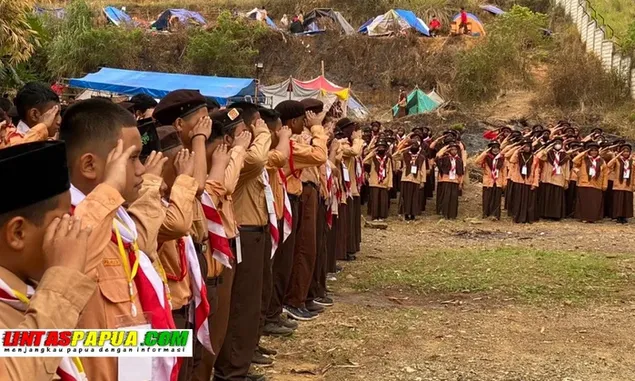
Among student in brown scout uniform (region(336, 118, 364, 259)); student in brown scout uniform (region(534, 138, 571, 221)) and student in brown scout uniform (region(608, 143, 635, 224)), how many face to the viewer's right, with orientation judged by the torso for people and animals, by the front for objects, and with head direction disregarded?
1

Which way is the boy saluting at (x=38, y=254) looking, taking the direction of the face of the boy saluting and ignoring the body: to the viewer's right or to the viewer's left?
to the viewer's right

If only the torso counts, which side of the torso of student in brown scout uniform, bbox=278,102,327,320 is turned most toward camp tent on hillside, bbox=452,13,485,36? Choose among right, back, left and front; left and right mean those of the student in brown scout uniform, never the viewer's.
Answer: left

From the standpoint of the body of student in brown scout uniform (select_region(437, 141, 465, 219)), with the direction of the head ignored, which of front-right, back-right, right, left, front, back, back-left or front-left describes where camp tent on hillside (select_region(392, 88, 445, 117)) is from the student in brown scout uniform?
back

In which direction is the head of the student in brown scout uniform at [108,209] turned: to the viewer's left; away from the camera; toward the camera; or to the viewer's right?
to the viewer's right

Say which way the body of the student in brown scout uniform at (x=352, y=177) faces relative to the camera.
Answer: to the viewer's right

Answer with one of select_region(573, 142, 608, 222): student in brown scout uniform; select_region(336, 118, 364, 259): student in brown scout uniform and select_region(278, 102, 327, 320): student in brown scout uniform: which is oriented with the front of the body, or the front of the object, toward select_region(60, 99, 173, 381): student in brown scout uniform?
select_region(573, 142, 608, 222): student in brown scout uniform

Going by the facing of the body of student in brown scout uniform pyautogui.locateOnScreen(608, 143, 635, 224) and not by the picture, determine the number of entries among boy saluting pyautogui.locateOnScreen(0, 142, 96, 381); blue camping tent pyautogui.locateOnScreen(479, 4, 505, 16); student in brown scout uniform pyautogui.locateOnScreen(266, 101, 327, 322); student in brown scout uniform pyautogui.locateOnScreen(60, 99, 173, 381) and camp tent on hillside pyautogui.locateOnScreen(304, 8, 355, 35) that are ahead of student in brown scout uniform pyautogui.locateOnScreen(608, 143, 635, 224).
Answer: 3

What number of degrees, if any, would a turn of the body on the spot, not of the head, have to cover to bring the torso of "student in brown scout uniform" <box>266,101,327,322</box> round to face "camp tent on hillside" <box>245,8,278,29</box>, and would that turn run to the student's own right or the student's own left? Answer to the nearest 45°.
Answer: approximately 90° to the student's own left

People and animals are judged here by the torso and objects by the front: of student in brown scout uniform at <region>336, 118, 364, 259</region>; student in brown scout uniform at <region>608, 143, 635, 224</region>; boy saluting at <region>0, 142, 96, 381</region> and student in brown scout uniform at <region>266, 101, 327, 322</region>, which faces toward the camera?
student in brown scout uniform at <region>608, 143, 635, 224</region>

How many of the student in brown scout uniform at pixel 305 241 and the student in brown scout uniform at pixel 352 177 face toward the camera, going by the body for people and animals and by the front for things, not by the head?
0

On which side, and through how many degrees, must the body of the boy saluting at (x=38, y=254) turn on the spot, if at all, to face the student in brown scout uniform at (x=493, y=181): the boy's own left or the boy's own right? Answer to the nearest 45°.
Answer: approximately 45° to the boy's own left

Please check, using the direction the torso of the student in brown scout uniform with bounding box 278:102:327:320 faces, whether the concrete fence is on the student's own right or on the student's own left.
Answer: on the student's own left

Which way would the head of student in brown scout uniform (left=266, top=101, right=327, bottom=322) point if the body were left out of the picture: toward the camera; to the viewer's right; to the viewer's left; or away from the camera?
to the viewer's right
